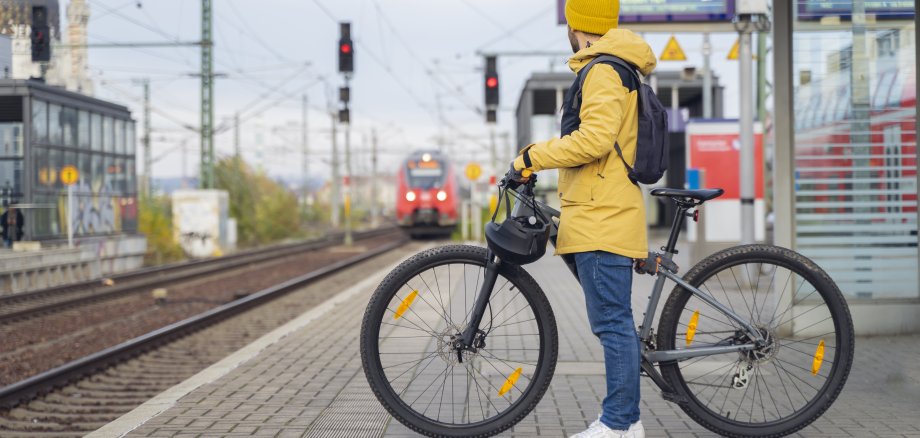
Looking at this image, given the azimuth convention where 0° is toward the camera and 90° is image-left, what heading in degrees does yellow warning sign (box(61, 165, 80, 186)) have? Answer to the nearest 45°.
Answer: approximately 0°

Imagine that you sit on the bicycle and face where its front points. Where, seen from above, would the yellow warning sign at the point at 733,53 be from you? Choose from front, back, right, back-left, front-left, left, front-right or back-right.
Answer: right

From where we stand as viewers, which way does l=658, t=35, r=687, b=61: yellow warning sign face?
facing the viewer

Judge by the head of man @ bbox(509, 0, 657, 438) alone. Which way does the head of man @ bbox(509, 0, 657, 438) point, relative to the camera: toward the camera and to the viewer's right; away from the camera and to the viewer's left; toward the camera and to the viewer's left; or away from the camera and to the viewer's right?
away from the camera and to the viewer's left

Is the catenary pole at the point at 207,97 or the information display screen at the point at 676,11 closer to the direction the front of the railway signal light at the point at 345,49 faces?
the information display screen

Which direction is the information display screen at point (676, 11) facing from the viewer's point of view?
toward the camera

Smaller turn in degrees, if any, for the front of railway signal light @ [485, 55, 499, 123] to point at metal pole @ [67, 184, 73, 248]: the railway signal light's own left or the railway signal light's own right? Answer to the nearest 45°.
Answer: approximately 45° to the railway signal light's own right

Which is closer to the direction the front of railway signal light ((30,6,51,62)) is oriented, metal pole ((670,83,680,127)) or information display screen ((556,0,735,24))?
the information display screen

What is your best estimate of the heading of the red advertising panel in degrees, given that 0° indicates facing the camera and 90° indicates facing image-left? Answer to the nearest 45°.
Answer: approximately 0°

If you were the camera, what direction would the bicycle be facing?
facing to the left of the viewer

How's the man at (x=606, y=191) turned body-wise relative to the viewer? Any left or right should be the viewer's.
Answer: facing to the left of the viewer

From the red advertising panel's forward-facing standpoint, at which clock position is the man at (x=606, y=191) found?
The man is roughly at 12 o'clock from the red advertising panel.
